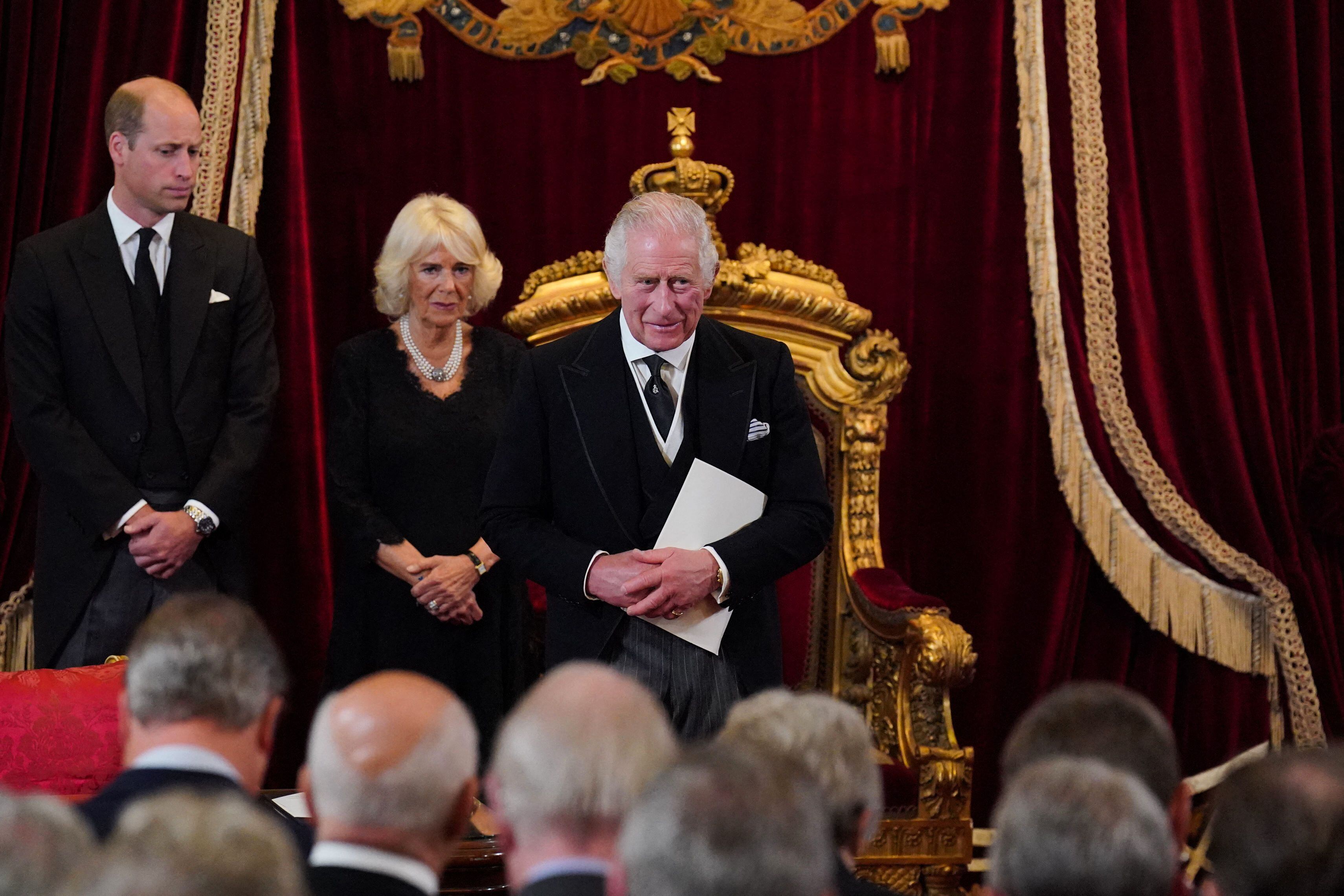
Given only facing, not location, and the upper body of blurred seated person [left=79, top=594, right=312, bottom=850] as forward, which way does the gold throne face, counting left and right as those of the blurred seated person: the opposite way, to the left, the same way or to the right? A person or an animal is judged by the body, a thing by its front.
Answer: the opposite way

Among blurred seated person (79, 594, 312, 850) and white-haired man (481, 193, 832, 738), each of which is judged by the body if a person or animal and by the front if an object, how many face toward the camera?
1

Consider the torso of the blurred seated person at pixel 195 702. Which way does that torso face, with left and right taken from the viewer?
facing away from the viewer

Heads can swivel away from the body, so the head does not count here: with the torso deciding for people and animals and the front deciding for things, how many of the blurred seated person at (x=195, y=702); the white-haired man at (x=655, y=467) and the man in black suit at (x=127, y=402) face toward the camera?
2

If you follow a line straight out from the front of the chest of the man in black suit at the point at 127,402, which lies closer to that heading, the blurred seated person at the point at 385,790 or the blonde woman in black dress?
the blurred seated person

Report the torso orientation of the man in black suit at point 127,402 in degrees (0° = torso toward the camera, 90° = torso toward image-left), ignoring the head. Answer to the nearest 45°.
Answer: approximately 0°

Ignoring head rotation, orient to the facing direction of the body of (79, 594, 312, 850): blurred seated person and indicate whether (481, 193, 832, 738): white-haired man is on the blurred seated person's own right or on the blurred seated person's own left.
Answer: on the blurred seated person's own right

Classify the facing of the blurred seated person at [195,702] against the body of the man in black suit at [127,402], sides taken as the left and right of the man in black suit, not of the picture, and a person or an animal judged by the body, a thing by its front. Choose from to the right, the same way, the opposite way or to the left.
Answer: the opposite way

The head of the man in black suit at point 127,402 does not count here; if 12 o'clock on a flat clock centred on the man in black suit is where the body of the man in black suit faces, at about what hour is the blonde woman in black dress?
The blonde woman in black dress is roughly at 9 o'clock from the man in black suit.

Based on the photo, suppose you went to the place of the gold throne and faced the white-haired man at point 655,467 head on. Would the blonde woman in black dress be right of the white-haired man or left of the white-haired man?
right

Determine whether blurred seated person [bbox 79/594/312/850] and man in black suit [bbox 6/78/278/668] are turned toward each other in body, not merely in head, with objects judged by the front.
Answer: yes

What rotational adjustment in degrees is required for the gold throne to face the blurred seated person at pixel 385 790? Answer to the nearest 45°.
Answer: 0° — it already faces them
